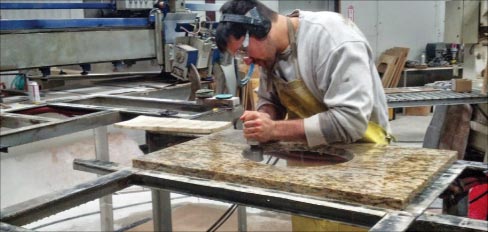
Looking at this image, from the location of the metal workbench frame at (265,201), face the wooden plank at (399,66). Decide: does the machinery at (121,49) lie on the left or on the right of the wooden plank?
left

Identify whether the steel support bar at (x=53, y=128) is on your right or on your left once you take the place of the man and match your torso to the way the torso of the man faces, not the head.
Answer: on your right

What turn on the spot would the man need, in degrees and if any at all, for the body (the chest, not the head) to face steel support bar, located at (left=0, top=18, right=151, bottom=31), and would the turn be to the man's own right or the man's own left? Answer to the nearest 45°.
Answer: approximately 90° to the man's own right

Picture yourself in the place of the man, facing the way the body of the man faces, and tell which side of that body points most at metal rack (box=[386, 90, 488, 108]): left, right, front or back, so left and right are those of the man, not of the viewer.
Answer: back

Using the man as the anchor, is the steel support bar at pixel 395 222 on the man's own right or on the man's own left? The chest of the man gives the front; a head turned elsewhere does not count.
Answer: on the man's own left

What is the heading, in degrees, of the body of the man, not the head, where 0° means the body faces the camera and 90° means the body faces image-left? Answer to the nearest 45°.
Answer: approximately 45°

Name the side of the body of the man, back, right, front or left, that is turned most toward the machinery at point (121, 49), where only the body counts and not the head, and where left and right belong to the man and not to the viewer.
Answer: right

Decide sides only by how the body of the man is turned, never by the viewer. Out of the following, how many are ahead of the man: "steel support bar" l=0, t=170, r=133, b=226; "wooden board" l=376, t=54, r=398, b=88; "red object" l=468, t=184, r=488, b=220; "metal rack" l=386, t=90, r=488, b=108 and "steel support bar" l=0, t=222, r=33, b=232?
2

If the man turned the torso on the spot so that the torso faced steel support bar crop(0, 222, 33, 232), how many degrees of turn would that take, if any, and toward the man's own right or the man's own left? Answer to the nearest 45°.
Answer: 0° — they already face it

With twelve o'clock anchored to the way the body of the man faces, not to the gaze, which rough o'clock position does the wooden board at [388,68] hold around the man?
The wooden board is roughly at 5 o'clock from the man.

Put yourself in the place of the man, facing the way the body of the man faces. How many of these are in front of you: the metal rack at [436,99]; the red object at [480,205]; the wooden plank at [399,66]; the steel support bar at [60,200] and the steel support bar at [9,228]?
2

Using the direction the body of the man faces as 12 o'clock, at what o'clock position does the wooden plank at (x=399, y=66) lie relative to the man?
The wooden plank is roughly at 5 o'clock from the man.
